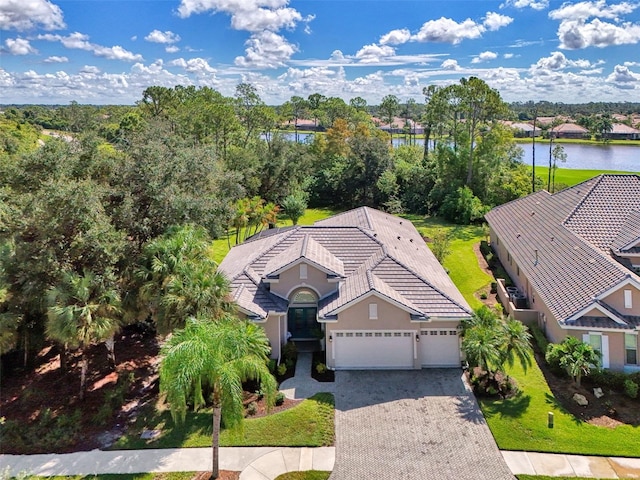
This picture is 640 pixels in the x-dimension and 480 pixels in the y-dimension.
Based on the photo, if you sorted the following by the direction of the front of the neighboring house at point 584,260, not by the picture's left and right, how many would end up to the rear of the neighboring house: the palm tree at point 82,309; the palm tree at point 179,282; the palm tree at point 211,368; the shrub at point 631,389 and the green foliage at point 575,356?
0

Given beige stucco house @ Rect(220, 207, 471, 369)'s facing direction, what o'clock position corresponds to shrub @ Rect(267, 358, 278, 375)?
The shrub is roughly at 2 o'clock from the beige stucco house.

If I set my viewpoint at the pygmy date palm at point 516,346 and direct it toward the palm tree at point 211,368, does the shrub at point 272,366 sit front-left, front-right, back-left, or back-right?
front-right

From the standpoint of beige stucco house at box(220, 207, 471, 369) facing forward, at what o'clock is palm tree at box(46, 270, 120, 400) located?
The palm tree is roughly at 2 o'clock from the beige stucco house.

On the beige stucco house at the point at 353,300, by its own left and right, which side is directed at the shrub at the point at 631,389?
left

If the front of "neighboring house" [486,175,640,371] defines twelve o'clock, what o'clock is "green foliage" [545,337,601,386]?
The green foliage is roughly at 12 o'clock from the neighboring house.

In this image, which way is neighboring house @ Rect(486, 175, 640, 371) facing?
toward the camera

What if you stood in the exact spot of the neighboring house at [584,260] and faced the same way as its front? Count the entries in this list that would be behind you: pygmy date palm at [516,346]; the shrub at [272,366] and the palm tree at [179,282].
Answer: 0

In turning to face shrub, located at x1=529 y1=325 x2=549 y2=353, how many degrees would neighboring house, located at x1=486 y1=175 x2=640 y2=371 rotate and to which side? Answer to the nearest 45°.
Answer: approximately 45° to its right

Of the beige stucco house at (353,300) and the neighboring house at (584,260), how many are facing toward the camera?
2

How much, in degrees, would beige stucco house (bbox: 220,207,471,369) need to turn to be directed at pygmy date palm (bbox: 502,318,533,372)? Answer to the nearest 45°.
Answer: approximately 45° to its left

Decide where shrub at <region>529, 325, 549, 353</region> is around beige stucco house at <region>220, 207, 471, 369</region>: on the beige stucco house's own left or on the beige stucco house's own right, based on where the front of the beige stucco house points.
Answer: on the beige stucco house's own left

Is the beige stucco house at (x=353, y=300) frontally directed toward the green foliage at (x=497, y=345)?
no

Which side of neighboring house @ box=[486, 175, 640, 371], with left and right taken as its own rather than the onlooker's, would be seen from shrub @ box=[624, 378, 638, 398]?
front

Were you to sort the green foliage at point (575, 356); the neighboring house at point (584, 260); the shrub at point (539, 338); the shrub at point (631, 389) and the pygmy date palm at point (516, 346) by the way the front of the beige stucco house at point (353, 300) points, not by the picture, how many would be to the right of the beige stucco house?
0

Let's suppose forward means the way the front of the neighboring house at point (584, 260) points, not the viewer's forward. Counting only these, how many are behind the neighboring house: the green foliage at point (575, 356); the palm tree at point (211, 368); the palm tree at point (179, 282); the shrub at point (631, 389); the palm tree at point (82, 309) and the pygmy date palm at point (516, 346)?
0

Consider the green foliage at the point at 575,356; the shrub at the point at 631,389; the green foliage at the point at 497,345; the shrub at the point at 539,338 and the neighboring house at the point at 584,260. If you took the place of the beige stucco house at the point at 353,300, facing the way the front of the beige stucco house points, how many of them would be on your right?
0
